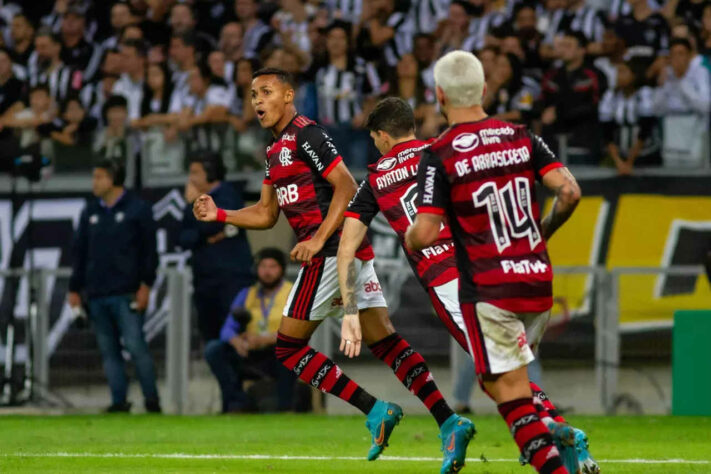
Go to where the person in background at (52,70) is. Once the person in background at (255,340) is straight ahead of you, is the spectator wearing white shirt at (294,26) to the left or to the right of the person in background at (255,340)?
left

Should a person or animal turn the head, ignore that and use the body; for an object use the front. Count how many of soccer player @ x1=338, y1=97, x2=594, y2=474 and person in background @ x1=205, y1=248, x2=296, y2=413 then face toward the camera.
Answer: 1

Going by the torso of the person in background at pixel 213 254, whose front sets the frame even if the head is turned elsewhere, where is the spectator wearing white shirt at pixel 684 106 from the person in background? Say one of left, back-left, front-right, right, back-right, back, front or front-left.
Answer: back-left

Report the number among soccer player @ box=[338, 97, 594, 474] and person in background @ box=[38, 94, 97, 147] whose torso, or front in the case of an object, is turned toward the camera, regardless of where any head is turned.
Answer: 1

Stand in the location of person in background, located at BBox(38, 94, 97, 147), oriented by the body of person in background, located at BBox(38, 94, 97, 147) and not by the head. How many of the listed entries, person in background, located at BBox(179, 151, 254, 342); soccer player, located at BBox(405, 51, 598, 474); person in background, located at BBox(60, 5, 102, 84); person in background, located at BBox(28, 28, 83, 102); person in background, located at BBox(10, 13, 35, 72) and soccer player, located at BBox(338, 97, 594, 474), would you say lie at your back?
3

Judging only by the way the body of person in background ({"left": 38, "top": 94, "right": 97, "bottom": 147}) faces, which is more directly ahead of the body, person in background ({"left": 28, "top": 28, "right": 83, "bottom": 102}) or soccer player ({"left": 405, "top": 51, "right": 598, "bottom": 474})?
the soccer player

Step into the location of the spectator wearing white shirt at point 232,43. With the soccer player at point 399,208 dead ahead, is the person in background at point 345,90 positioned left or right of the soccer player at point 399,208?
left

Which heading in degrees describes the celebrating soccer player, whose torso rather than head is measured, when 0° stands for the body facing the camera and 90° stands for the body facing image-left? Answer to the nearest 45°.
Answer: approximately 45°
